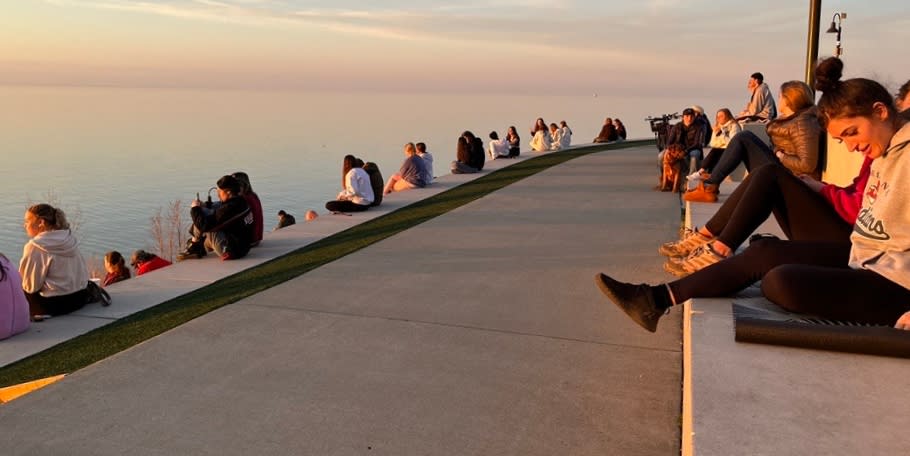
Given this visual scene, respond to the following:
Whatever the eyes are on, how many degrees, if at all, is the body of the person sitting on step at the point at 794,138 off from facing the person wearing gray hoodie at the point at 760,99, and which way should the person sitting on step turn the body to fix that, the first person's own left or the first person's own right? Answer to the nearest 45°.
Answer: approximately 90° to the first person's own right

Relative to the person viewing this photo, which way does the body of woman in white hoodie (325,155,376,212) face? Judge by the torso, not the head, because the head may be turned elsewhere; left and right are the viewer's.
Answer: facing to the left of the viewer

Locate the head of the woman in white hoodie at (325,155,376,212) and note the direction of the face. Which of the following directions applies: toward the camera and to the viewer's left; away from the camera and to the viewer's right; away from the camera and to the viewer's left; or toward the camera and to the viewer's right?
away from the camera and to the viewer's left

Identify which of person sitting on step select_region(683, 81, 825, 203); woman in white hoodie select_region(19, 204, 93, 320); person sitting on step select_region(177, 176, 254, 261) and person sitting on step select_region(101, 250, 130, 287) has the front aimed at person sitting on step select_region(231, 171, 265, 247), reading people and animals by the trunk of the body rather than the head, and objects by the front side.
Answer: person sitting on step select_region(683, 81, 825, 203)

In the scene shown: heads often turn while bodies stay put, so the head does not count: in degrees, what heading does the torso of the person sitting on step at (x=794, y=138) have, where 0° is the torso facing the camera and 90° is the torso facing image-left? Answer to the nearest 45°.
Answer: approximately 90°

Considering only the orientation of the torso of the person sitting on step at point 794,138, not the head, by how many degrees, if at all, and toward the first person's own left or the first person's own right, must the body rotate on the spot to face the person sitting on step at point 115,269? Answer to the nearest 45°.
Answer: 0° — they already face them

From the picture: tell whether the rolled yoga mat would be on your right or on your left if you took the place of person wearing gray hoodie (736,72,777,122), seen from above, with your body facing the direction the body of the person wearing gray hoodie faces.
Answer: on your left

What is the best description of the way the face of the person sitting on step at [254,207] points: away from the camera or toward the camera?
away from the camera

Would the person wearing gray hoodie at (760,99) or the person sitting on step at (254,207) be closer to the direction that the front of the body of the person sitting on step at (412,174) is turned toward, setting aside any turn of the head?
the person sitting on step

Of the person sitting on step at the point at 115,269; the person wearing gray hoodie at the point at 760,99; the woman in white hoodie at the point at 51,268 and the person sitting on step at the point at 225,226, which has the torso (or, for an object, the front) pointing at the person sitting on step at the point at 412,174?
the person wearing gray hoodie
